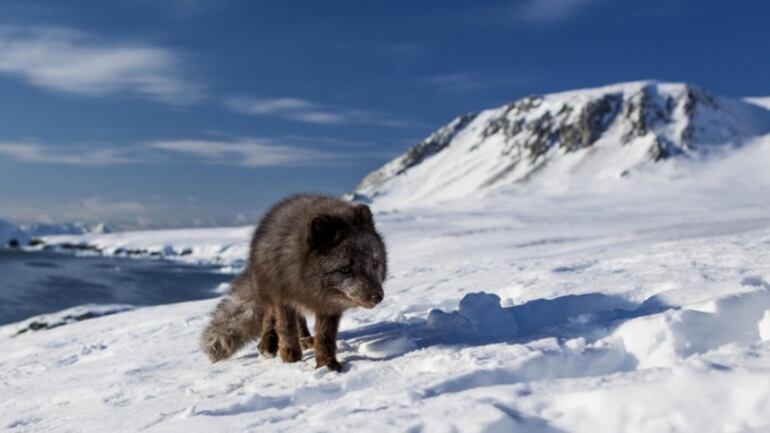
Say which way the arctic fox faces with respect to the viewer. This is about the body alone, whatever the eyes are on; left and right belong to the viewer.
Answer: facing the viewer and to the right of the viewer
